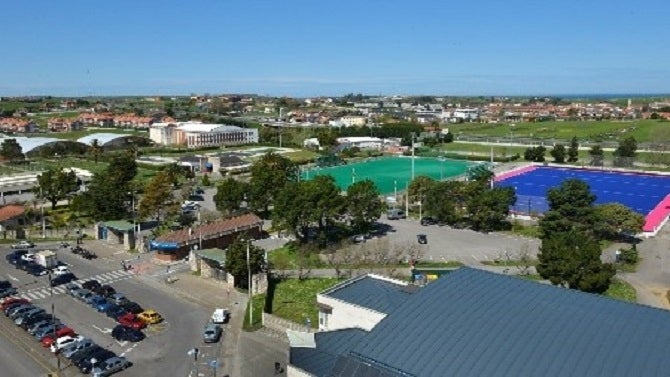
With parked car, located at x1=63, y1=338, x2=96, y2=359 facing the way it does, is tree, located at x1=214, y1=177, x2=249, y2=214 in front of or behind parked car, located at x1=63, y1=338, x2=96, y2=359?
behind

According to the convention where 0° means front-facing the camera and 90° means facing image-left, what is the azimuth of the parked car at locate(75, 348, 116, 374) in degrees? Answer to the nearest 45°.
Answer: approximately 45°

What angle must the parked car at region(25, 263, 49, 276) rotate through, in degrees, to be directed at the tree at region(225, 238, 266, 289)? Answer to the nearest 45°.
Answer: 0° — it already faces it

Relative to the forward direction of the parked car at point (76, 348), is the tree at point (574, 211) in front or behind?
behind

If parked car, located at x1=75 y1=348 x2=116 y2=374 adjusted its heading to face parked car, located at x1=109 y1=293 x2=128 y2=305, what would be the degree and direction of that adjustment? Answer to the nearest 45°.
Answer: approximately 135° to its right
